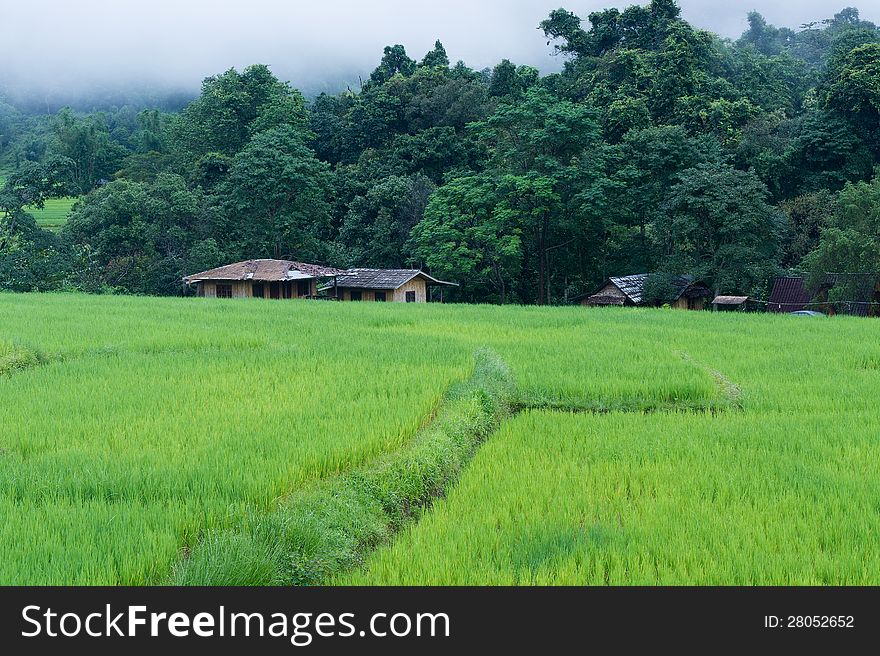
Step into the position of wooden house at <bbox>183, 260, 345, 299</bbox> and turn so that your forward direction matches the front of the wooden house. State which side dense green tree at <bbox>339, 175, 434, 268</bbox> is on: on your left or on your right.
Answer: on your left

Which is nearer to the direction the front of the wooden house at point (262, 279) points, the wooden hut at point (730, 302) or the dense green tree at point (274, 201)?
the wooden hut

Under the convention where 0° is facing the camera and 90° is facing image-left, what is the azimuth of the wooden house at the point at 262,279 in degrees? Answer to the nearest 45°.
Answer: approximately 0°

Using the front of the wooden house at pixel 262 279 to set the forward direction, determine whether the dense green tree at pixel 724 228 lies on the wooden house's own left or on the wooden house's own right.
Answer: on the wooden house's own left

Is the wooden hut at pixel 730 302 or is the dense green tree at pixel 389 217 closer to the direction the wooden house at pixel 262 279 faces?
the wooden hut

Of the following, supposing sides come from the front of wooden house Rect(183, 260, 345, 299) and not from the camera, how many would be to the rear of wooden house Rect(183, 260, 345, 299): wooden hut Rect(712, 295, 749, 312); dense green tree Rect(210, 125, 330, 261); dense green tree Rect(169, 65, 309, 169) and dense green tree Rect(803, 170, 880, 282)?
2

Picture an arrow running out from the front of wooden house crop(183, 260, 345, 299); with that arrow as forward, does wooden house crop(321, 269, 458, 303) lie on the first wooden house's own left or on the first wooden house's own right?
on the first wooden house's own left

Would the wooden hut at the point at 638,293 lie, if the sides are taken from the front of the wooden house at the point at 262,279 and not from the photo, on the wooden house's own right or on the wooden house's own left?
on the wooden house's own left

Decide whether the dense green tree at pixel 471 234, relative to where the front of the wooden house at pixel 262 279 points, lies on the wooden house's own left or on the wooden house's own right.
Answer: on the wooden house's own left

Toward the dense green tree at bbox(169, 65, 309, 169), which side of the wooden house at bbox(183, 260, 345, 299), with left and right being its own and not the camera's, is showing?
back

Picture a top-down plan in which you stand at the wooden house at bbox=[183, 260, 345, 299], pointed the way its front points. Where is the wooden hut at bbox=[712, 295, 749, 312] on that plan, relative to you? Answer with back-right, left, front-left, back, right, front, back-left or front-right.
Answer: front-left
